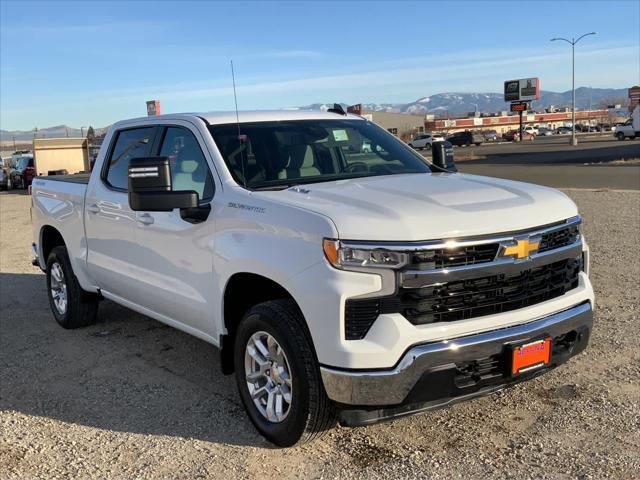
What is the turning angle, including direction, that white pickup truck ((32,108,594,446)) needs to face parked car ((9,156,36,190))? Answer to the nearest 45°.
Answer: approximately 180°

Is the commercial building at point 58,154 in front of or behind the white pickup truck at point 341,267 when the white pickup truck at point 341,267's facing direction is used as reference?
behind

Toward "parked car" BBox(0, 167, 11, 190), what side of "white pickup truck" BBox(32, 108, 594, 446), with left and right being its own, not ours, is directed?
back

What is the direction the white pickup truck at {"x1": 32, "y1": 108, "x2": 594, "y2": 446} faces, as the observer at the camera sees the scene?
facing the viewer and to the right of the viewer

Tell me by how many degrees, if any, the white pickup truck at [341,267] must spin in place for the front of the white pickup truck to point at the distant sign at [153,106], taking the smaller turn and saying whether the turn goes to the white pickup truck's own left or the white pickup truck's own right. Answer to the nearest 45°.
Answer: approximately 135° to the white pickup truck's own left
